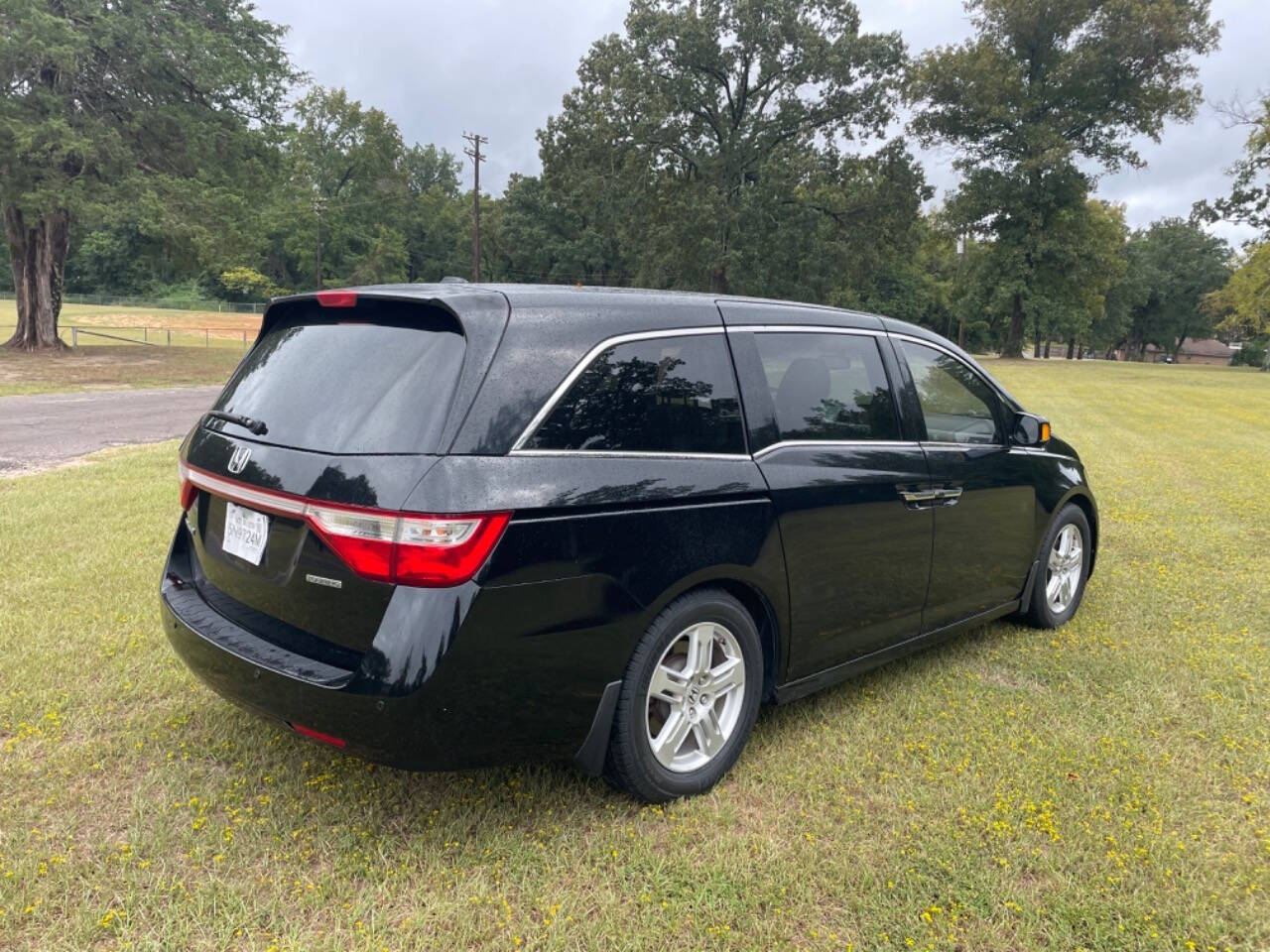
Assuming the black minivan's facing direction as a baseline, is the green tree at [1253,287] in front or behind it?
in front

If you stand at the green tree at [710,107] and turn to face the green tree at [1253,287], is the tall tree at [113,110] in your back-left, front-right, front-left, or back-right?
back-right

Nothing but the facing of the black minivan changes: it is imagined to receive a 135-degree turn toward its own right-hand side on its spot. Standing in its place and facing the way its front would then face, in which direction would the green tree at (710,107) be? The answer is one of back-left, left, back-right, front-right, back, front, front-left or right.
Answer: back

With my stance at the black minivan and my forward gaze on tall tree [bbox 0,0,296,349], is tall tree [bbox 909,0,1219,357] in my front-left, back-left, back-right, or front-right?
front-right

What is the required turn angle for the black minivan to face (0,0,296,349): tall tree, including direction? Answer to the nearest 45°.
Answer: approximately 90° to its left

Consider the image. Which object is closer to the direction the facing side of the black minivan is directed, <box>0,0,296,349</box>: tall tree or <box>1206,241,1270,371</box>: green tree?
the green tree

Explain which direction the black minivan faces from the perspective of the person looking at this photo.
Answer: facing away from the viewer and to the right of the viewer
